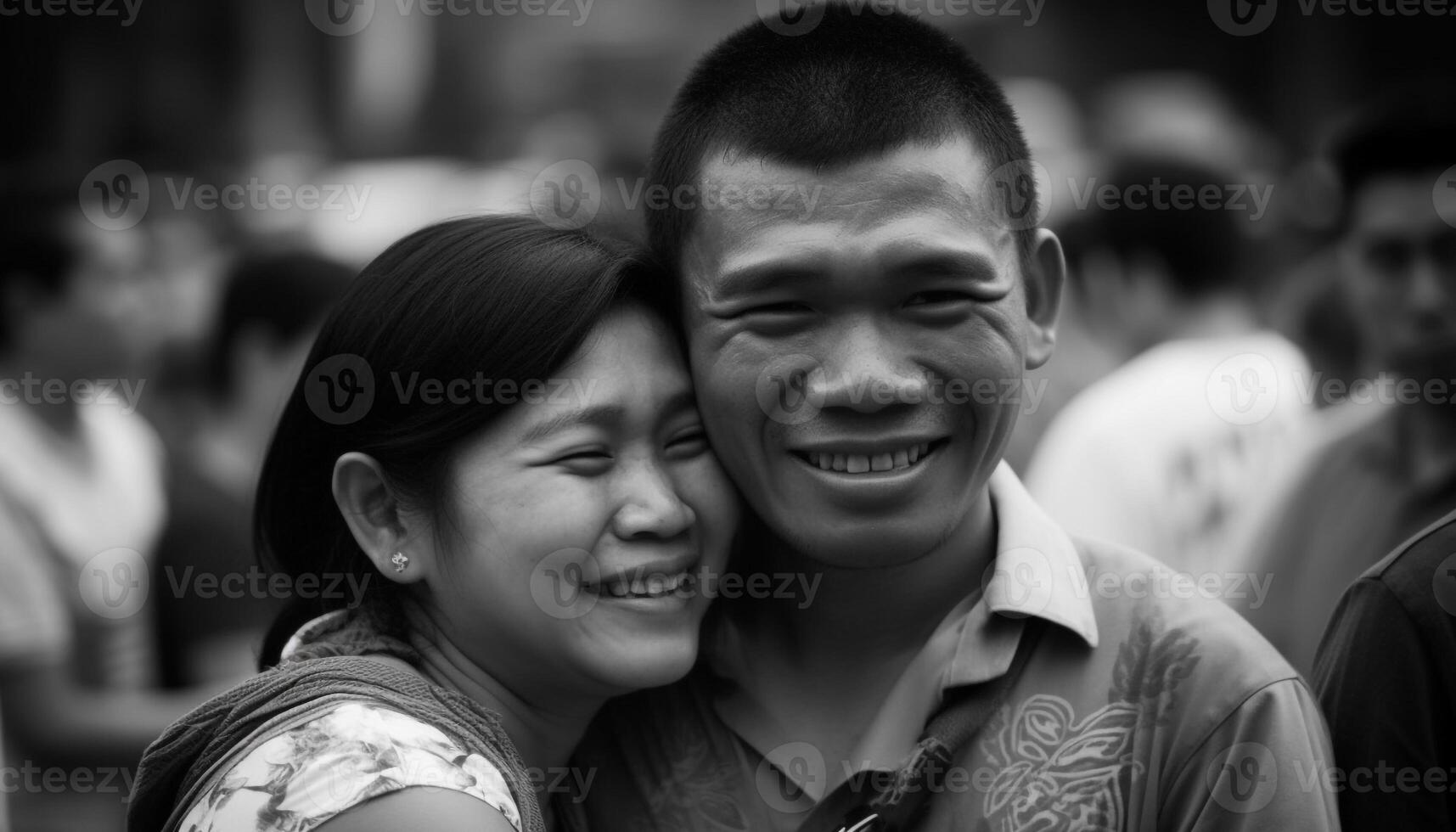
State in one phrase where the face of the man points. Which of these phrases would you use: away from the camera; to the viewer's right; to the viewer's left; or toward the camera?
toward the camera

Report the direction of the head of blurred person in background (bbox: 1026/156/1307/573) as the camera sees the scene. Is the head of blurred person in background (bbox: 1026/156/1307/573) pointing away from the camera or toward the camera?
away from the camera

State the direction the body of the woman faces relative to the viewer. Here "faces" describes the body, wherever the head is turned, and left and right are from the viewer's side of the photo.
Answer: facing the viewer and to the right of the viewer

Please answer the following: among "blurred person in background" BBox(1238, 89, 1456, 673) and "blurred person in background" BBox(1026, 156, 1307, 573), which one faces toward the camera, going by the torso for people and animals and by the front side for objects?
"blurred person in background" BBox(1238, 89, 1456, 673)

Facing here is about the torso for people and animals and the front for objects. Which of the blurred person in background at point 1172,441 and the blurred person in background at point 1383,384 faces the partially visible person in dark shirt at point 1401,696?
the blurred person in background at point 1383,384

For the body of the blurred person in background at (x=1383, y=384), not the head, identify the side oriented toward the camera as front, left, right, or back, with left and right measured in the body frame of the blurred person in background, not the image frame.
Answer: front

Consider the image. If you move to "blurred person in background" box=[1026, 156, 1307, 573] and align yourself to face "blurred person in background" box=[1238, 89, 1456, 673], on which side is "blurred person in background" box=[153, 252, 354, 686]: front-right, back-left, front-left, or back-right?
back-right

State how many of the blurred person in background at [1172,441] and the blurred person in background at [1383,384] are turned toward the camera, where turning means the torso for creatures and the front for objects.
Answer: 1

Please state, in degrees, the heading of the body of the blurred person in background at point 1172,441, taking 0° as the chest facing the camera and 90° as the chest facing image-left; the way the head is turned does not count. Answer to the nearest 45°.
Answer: approximately 135°

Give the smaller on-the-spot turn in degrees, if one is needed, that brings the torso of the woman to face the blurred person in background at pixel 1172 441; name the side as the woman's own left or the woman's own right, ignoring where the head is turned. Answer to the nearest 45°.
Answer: approximately 90° to the woman's own left

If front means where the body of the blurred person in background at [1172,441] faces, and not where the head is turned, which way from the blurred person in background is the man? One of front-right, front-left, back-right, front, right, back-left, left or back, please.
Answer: back-left

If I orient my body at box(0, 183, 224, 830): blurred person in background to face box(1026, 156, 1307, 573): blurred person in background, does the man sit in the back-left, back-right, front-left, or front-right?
front-right
